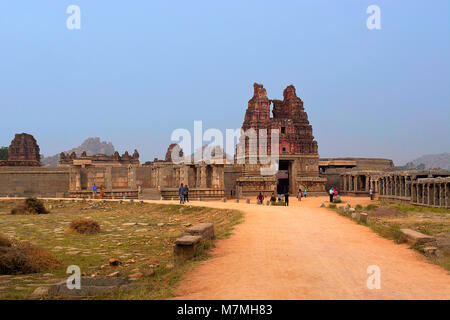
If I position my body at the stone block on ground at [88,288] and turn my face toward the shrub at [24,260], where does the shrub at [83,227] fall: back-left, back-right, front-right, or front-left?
front-right

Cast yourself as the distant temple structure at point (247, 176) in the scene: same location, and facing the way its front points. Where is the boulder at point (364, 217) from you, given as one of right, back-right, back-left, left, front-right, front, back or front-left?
front

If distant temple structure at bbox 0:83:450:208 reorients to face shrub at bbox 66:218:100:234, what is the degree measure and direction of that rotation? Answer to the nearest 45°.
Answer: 0° — it already faces it

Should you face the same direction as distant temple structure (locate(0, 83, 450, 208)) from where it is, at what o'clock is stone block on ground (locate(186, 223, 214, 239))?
The stone block on ground is roughly at 12 o'clock from the distant temple structure.

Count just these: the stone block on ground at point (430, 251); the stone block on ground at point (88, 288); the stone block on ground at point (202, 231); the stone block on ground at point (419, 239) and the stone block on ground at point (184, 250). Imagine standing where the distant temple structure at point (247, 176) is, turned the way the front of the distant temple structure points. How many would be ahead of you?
5

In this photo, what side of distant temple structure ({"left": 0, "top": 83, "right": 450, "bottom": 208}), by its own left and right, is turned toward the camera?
front

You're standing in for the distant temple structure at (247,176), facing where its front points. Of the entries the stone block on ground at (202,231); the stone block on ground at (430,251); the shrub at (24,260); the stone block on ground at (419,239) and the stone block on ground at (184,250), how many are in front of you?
5

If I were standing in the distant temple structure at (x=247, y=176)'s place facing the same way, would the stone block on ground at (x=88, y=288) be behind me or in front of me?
in front

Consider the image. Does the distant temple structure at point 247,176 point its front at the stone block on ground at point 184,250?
yes

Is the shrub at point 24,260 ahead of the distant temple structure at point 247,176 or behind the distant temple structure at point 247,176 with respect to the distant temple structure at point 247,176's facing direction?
ahead

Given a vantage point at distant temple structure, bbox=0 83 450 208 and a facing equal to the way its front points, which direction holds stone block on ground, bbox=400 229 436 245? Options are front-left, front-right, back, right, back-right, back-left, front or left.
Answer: front
